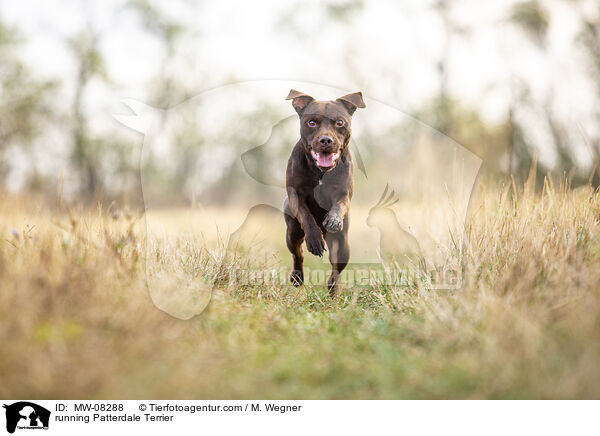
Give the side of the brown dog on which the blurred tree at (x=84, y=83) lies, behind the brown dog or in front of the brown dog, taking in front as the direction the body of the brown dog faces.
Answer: behind

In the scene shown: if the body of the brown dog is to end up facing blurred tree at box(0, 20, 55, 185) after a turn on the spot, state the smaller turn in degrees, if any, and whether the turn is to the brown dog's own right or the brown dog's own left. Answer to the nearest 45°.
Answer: approximately 135° to the brown dog's own right

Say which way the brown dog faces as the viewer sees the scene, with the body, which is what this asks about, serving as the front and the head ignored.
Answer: toward the camera
